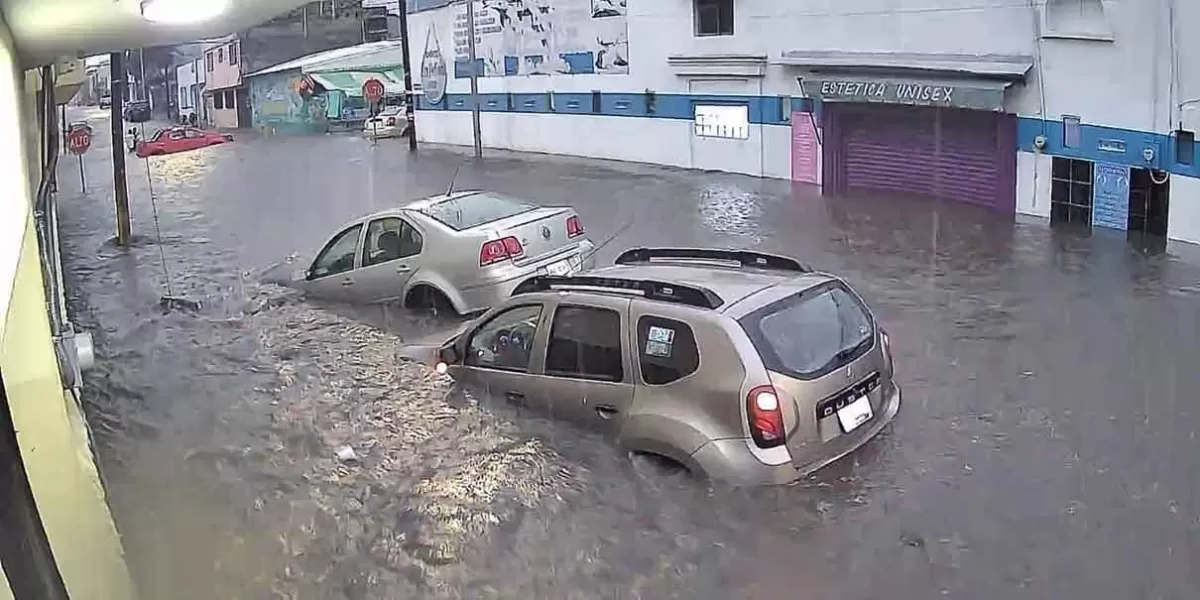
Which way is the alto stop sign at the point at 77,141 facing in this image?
toward the camera

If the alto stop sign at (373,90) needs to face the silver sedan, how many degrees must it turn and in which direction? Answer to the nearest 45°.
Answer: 0° — it already faces it

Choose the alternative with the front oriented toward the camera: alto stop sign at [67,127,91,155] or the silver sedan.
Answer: the alto stop sign

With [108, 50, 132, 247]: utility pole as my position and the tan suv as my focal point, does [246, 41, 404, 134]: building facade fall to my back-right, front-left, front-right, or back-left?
back-left

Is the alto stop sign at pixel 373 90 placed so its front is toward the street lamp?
yes

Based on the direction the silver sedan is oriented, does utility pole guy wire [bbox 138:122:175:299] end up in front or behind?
in front

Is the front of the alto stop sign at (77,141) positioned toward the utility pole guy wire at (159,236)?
yes

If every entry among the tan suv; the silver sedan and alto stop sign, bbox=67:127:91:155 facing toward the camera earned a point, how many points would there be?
1

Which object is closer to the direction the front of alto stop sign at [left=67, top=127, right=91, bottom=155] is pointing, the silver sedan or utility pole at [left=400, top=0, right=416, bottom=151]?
the silver sedan

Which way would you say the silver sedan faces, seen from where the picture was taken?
facing away from the viewer and to the left of the viewer

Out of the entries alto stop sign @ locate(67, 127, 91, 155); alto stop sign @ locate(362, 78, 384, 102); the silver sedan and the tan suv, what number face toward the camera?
2

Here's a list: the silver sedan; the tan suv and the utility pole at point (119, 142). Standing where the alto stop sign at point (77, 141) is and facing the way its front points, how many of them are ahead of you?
3

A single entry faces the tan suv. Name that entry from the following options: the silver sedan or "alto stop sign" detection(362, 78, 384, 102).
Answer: the alto stop sign

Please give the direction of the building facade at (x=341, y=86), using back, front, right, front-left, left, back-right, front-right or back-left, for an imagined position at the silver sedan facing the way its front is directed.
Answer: front-right

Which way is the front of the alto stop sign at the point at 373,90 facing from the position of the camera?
facing the viewer

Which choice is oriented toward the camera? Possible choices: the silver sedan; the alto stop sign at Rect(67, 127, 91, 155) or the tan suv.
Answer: the alto stop sign

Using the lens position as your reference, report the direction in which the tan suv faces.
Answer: facing away from the viewer and to the left of the viewer

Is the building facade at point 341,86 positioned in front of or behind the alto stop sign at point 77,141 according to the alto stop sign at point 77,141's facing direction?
behind

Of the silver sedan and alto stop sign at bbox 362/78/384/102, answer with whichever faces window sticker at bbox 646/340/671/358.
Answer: the alto stop sign
